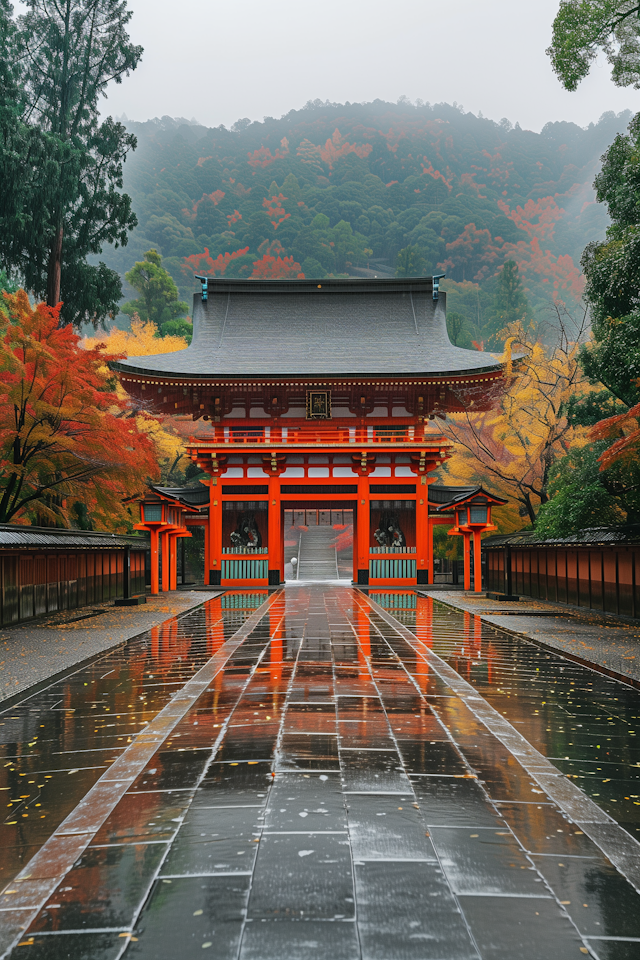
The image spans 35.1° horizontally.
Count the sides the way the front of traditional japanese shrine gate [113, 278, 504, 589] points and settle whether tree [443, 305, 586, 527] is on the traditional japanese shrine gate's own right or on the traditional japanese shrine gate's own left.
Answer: on the traditional japanese shrine gate's own left

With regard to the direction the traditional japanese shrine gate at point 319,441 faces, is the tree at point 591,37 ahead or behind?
ahead

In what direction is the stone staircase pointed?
toward the camera

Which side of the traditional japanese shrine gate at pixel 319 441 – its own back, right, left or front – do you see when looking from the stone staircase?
back

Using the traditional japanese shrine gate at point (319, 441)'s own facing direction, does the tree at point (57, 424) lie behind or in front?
in front

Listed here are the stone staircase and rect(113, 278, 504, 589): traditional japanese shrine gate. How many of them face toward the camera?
2

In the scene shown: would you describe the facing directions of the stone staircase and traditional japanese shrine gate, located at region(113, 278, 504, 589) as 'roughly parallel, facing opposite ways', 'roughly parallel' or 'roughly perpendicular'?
roughly parallel

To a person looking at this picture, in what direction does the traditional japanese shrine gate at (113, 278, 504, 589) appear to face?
facing the viewer

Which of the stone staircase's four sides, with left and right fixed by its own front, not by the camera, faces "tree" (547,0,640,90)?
front
